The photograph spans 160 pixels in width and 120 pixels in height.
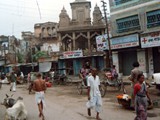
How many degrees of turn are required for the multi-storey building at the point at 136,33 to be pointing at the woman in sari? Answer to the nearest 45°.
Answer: approximately 45° to its left

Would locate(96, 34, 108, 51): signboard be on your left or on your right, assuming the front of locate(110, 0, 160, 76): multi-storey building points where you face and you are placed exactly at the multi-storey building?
on your right

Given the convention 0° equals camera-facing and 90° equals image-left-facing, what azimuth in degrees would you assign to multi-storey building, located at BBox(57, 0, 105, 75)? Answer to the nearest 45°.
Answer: approximately 0°

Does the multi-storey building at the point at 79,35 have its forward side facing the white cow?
yes

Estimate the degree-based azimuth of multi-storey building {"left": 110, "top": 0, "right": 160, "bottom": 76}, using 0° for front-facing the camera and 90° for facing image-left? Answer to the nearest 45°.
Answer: approximately 45°

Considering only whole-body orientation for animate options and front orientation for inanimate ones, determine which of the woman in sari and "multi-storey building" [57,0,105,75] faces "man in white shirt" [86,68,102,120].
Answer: the multi-storey building

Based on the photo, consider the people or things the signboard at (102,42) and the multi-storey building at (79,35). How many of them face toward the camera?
2
